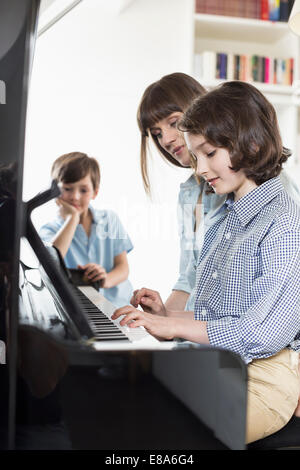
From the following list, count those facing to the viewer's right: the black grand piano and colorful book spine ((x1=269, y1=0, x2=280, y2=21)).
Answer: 1

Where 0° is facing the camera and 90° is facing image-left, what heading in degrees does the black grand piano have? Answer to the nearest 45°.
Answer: approximately 270°

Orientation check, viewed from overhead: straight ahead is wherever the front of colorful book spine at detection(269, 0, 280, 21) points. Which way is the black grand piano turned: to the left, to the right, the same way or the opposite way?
to the left

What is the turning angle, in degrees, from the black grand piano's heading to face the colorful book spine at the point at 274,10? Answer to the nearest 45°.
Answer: approximately 90° to its left

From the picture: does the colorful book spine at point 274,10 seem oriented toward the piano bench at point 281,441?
yes

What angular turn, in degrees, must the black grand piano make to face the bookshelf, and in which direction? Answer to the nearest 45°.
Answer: approximately 90° to its left

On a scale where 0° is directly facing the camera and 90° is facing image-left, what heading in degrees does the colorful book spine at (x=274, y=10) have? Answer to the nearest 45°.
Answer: approximately 0°
